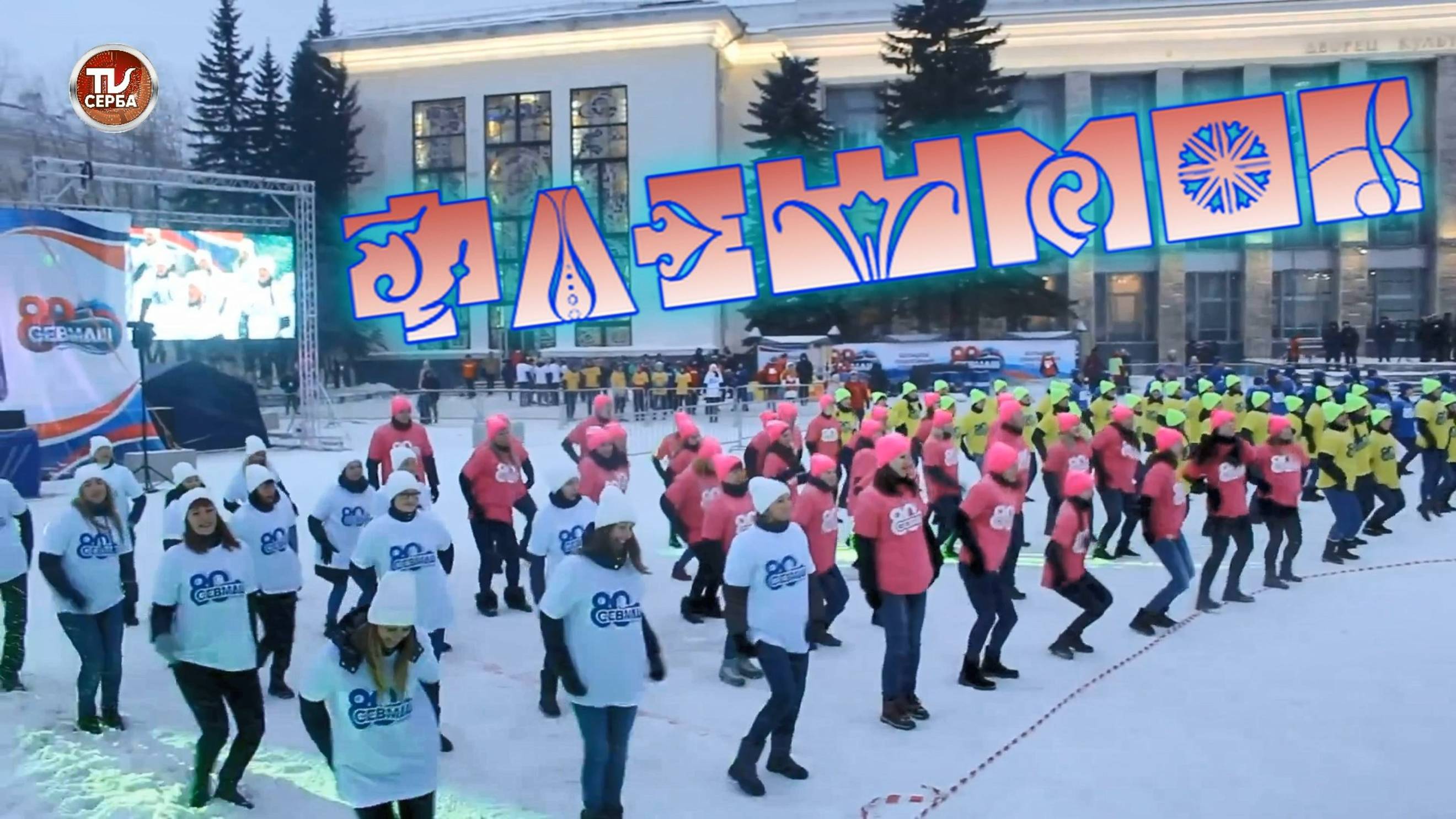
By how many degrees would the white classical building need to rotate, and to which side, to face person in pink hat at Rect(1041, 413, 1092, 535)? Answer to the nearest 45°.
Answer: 0° — it already faces them

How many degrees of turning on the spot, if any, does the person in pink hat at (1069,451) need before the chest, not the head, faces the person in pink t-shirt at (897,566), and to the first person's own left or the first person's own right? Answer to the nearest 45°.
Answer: approximately 45° to the first person's own right

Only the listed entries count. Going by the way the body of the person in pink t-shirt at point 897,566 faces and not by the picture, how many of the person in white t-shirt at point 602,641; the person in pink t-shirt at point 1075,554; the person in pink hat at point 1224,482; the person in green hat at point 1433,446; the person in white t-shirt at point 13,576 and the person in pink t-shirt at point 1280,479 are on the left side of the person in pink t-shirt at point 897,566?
4

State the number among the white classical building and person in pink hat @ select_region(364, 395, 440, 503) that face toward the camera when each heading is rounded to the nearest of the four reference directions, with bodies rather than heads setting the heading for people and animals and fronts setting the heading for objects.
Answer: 2

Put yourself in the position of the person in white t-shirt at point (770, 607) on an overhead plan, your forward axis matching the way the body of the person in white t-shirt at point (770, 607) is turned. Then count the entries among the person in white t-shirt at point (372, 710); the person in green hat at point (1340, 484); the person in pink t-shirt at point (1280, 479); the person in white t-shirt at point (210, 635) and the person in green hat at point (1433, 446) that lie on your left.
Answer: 3

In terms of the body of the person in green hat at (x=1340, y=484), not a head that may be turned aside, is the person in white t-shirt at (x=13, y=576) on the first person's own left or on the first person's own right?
on the first person's own right

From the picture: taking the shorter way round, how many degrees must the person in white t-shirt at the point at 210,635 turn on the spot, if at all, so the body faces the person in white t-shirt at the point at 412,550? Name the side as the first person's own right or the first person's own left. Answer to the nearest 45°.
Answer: approximately 90° to the first person's own left

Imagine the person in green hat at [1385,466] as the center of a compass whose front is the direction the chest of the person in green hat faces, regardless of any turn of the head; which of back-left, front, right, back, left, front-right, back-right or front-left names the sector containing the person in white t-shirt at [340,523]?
right

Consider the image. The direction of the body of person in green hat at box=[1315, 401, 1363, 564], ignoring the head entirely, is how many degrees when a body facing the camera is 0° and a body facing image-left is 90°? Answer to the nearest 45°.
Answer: approximately 315°

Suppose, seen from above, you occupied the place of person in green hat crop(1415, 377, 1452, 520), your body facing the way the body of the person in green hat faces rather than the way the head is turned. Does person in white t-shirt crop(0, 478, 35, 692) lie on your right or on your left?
on your right

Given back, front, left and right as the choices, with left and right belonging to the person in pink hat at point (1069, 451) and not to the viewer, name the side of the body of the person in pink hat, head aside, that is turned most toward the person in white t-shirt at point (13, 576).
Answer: right
